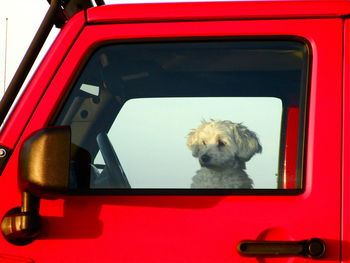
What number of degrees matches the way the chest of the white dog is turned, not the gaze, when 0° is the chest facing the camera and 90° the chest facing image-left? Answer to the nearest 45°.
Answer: approximately 45°

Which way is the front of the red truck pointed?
to the viewer's left
